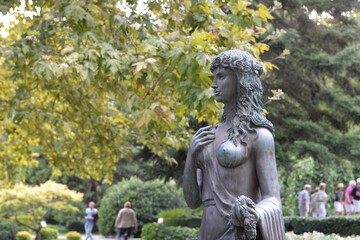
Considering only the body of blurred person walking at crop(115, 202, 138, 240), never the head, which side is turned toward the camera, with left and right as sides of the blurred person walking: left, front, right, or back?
back

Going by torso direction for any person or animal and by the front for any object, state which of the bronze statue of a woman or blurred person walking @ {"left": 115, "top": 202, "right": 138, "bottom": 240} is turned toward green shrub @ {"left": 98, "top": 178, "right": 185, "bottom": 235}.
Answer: the blurred person walking

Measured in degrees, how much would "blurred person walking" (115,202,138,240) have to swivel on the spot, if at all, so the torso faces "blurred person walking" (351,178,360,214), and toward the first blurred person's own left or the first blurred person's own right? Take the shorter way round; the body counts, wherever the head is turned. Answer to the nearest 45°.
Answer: approximately 90° to the first blurred person's own right

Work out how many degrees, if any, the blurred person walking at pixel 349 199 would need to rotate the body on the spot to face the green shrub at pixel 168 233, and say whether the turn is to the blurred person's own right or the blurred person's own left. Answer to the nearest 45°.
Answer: approximately 135° to the blurred person's own right

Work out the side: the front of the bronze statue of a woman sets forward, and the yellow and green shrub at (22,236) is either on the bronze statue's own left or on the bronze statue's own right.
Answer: on the bronze statue's own right

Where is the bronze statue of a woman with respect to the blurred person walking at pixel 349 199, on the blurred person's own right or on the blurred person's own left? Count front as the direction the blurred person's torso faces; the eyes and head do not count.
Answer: on the blurred person's own right

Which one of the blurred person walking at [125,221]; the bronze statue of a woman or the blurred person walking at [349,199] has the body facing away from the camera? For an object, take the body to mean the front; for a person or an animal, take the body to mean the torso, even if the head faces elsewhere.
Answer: the blurred person walking at [125,221]
